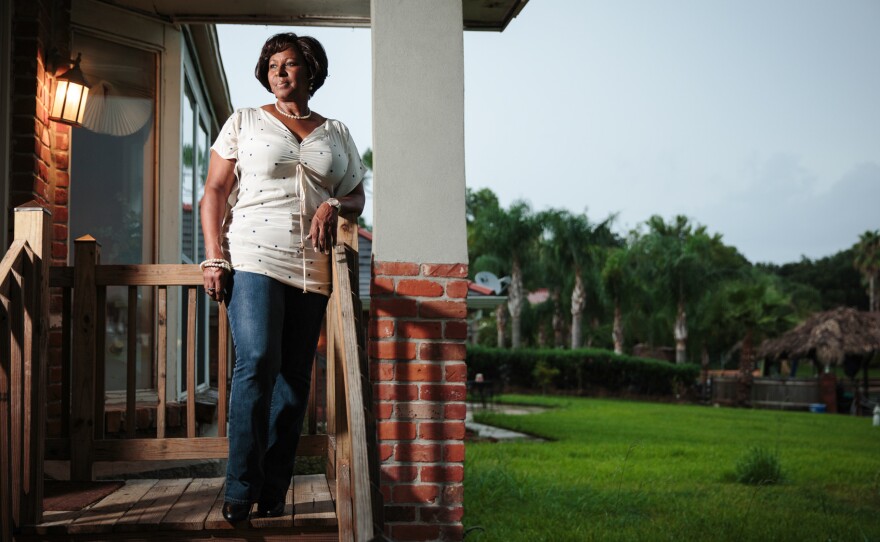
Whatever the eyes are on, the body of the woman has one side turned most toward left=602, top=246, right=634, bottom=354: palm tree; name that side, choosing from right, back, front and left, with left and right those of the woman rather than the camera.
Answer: back

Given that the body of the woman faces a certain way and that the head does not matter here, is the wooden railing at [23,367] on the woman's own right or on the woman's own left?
on the woman's own right

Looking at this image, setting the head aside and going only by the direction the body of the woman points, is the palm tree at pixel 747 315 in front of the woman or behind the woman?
behind

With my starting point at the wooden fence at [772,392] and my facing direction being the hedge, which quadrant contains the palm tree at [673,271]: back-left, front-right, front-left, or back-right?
front-right

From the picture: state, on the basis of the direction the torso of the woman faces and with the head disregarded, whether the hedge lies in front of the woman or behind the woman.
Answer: behind

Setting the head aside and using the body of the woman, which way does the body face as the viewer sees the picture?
toward the camera
